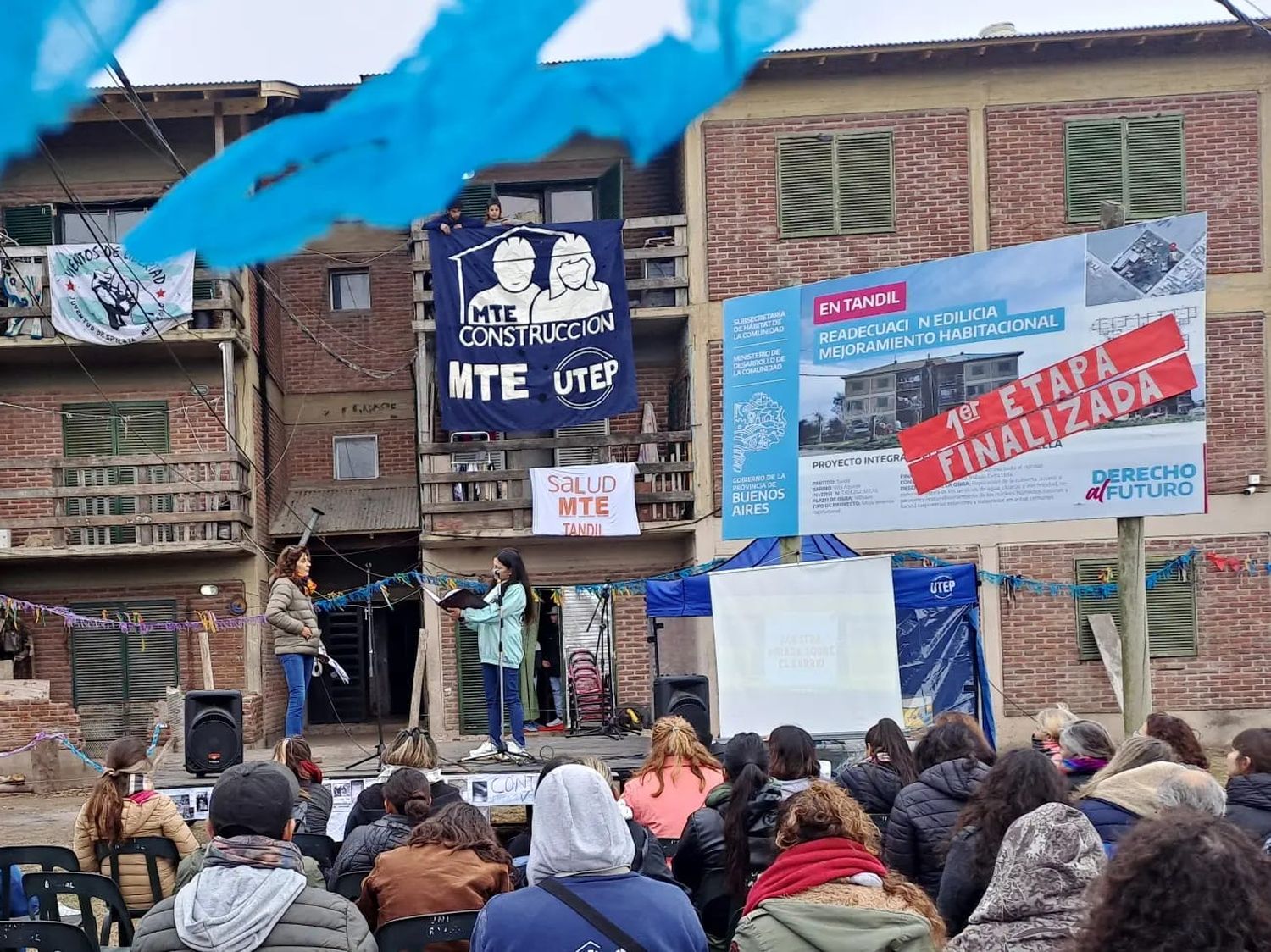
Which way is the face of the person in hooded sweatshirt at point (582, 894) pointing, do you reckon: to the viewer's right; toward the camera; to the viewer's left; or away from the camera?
away from the camera

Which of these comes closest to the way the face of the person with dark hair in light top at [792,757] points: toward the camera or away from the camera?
away from the camera

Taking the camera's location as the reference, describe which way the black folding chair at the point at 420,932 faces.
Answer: facing away from the viewer

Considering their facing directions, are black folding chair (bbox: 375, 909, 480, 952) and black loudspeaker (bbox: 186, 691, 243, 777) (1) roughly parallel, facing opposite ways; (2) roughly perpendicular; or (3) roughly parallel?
roughly parallel, facing opposite ways

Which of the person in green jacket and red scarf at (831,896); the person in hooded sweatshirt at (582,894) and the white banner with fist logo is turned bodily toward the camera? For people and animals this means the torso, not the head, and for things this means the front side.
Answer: the white banner with fist logo

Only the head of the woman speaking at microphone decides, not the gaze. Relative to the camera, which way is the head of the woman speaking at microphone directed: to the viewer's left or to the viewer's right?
to the viewer's left

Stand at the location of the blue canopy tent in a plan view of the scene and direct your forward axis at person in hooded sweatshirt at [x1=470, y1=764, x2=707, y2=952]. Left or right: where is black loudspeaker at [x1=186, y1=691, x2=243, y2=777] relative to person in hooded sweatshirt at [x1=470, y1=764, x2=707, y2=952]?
right

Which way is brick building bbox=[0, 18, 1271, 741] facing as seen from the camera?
toward the camera

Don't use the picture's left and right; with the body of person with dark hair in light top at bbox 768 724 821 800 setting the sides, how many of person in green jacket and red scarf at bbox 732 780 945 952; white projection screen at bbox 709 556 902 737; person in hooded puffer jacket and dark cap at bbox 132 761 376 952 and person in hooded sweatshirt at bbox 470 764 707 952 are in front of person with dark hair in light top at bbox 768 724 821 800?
1

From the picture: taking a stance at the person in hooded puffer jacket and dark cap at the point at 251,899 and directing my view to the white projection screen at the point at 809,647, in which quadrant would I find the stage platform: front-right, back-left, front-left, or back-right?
front-left

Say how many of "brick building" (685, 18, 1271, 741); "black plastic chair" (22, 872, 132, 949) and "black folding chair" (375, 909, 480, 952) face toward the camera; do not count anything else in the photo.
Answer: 1

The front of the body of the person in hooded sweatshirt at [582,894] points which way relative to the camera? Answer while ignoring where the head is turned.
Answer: away from the camera

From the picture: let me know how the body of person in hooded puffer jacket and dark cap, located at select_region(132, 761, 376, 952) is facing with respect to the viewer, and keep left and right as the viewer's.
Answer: facing away from the viewer

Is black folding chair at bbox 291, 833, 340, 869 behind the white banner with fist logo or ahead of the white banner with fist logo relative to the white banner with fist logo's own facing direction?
ahead

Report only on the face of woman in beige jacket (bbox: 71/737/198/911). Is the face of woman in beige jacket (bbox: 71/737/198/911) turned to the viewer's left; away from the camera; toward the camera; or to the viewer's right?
away from the camera

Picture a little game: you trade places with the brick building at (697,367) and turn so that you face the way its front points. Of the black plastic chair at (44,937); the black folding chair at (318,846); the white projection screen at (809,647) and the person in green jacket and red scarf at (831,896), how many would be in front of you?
4

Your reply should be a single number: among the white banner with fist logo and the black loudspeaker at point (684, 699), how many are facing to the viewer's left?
0

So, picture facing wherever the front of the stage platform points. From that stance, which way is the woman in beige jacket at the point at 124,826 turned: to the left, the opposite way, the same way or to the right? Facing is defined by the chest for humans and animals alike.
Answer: the opposite way

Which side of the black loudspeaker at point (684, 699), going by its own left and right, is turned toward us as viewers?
front

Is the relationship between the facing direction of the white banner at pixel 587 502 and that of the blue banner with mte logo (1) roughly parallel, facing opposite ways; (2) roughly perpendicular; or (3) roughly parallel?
roughly parallel

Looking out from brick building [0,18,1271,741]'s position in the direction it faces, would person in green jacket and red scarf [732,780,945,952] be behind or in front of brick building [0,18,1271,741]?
in front

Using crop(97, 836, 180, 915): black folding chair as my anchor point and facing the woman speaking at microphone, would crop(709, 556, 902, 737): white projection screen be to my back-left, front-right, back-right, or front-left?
front-right

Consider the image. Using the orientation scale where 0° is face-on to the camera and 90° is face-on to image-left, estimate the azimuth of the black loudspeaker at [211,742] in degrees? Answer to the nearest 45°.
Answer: approximately 0°
